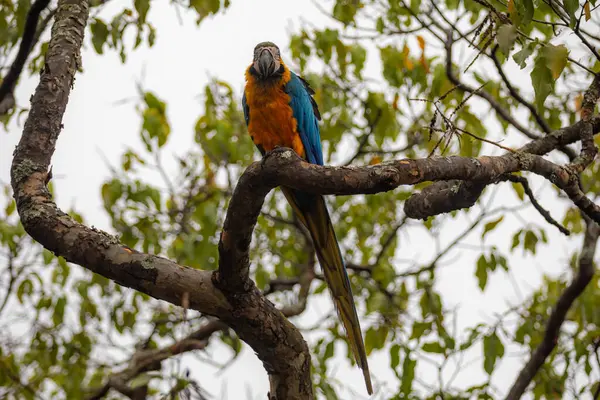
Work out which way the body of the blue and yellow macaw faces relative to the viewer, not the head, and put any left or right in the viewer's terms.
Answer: facing the viewer and to the left of the viewer

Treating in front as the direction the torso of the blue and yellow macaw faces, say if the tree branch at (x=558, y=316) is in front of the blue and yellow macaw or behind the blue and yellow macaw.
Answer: behind
